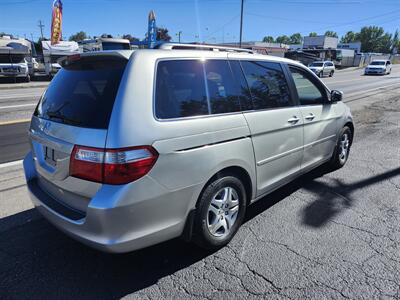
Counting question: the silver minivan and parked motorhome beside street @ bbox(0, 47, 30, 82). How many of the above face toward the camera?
1

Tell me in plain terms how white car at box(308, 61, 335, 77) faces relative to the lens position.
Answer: facing the viewer and to the left of the viewer

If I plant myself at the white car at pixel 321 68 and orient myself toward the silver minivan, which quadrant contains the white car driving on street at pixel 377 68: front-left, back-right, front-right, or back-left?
back-left

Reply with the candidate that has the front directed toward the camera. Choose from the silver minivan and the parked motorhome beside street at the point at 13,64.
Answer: the parked motorhome beside street

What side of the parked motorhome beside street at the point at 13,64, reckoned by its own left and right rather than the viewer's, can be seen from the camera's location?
front

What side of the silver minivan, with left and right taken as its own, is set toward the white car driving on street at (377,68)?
front

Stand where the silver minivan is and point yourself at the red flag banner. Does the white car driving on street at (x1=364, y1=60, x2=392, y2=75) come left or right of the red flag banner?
right

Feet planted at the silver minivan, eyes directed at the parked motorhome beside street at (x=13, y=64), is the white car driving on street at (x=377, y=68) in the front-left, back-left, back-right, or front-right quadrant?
front-right

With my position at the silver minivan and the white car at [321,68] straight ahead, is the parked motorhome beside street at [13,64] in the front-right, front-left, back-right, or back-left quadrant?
front-left

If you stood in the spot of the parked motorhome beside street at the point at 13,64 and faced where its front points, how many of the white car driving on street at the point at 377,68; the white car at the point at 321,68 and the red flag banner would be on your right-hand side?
0

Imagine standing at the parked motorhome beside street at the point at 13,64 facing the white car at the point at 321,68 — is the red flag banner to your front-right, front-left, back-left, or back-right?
front-left

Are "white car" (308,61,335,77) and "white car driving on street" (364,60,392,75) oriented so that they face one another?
no

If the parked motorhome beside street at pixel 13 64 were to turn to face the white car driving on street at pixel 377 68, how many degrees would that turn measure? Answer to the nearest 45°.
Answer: approximately 90° to its left

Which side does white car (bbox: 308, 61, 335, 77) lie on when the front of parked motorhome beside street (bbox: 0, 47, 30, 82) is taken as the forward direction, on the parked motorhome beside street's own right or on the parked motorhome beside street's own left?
on the parked motorhome beside street's own left

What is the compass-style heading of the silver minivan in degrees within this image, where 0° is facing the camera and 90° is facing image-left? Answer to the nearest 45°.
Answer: approximately 225°

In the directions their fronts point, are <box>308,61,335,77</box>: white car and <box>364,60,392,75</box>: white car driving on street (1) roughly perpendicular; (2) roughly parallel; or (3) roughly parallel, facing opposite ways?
roughly parallel
